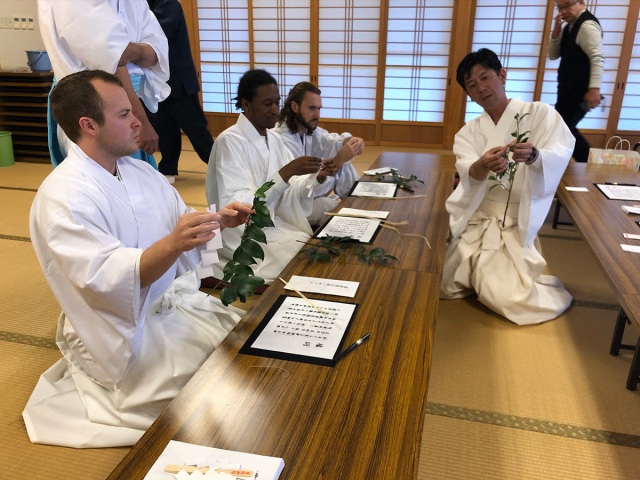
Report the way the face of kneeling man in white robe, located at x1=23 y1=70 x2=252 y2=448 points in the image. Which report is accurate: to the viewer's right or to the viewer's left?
to the viewer's right

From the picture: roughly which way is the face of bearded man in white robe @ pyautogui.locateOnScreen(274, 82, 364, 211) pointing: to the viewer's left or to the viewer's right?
to the viewer's right

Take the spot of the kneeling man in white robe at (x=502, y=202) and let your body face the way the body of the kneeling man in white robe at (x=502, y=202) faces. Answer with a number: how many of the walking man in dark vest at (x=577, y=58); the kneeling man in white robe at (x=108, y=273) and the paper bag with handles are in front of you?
1

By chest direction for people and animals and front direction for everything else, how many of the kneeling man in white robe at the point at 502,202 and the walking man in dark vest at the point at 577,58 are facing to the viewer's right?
0

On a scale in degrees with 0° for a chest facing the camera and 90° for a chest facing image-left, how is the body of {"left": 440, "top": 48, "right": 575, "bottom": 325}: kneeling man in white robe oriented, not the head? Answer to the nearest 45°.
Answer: approximately 45°

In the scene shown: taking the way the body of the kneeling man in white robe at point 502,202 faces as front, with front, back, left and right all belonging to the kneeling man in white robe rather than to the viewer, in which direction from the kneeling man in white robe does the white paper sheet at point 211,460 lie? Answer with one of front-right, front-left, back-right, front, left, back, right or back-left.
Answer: front-left

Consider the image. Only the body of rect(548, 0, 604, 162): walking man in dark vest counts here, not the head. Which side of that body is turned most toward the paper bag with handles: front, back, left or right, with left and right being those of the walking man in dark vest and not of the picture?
left

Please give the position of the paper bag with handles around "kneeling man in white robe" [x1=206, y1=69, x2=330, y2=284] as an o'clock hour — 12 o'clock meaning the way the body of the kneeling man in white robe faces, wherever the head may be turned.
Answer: The paper bag with handles is roughly at 10 o'clock from the kneeling man in white robe.

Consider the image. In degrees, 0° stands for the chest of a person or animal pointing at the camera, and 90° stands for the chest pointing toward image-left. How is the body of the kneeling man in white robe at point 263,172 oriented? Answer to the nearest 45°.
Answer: approximately 315°
